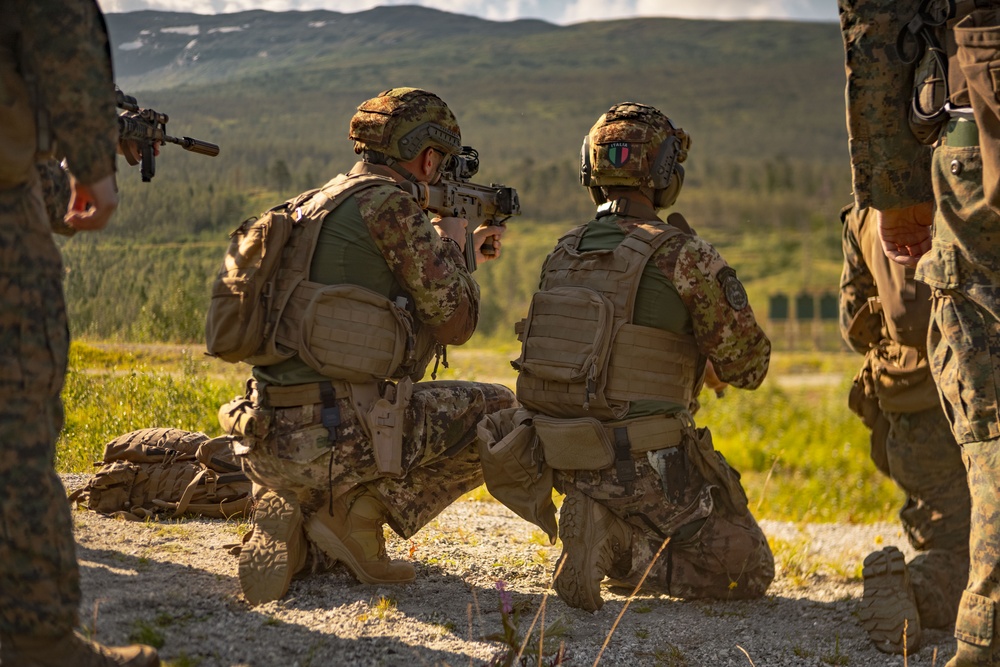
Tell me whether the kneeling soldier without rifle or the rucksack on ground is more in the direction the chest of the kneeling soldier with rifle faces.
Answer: the kneeling soldier without rifle

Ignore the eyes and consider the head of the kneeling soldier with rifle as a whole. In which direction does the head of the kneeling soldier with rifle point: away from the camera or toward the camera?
away from the camera

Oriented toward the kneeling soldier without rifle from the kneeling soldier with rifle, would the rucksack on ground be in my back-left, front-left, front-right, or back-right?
back-left

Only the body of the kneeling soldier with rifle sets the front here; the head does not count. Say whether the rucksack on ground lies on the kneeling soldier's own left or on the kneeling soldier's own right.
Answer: on the kneeling soldier's own left

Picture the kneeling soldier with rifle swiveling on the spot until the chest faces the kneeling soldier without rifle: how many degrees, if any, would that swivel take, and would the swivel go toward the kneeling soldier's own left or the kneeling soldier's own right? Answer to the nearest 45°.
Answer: approximately 45° to the kneeling soldier's own right

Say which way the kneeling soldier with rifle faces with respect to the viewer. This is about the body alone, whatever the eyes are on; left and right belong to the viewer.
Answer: facing away from the viewer and to the right of the viewer

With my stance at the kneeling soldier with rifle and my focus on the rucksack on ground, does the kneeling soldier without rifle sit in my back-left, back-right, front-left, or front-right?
back-right
